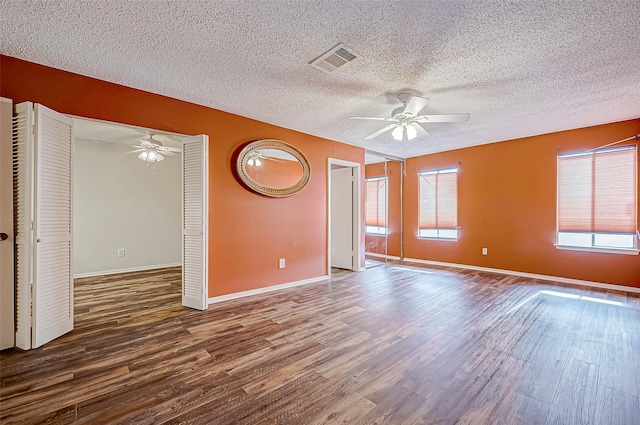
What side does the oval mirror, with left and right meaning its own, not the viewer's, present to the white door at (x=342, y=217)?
left

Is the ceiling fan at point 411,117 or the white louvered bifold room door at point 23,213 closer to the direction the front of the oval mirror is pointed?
the ceiling fan

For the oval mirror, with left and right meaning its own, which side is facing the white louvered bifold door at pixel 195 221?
right

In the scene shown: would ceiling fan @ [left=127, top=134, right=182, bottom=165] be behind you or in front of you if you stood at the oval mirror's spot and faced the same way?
behind

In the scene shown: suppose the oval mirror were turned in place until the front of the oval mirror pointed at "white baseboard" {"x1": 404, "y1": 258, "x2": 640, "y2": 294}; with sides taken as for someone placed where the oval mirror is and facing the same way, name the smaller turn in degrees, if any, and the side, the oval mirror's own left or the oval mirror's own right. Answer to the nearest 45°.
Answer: approximately 45° to the oval mirror's own left

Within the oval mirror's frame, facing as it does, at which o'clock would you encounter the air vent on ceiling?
The air vent on ceiling is roughly at 1 o'clock from the oval mirror.

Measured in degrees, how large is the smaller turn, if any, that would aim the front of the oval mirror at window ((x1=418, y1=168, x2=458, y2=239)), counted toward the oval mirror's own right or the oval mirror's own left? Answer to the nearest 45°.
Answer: approximately 45° to the oval mirror's own left

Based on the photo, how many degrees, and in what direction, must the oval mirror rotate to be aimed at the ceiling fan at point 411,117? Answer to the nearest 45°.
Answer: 0° — it already faces it

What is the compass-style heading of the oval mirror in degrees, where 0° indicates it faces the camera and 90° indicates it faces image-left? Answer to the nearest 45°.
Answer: approximately 315°

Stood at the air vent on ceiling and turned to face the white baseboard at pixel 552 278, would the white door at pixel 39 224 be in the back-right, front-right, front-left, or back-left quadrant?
back-left

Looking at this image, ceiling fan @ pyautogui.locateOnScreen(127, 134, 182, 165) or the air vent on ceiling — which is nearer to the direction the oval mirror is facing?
the air vent on ceiling
